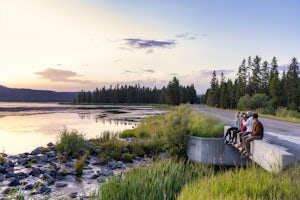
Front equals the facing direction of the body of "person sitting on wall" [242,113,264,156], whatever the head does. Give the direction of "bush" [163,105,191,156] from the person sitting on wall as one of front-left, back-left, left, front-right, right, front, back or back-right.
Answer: front-right

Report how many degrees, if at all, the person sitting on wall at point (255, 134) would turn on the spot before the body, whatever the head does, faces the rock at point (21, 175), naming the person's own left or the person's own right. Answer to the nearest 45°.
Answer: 0° — they already face it

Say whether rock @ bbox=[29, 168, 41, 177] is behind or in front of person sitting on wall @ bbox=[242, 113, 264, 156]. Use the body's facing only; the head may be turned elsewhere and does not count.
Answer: in front

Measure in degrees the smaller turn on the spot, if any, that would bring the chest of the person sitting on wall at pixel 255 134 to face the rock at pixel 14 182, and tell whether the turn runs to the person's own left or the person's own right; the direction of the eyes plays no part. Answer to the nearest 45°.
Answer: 0° — they already face it

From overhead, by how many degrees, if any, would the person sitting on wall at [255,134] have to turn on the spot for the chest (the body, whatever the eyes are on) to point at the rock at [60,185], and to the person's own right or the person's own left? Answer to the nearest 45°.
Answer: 0° — they already face it

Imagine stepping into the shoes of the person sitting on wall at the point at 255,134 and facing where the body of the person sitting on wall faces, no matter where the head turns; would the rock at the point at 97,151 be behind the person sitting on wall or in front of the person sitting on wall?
in front

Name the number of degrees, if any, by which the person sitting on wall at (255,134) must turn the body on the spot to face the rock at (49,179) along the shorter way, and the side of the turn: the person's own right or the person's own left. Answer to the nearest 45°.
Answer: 0° — they already face it

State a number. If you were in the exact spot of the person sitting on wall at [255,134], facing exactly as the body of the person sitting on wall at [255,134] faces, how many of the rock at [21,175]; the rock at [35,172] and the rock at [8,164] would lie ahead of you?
3

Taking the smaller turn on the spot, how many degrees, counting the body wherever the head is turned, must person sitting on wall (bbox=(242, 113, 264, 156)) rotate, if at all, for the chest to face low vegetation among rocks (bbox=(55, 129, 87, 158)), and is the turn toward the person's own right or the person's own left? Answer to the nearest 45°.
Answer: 0° — they already face it

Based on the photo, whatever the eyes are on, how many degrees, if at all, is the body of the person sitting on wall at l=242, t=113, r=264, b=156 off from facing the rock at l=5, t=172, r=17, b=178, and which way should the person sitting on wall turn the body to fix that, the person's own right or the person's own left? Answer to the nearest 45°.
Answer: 0° — they already face it

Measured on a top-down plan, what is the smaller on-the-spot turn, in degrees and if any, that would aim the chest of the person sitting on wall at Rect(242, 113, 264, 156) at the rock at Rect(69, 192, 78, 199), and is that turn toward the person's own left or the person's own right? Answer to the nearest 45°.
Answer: approximately 45° to the person's own left

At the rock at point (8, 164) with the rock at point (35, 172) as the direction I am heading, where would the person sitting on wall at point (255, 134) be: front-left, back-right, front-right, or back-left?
front-left

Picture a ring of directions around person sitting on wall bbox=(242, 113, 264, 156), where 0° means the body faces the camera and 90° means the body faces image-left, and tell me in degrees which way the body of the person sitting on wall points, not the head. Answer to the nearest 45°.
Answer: approximately 90°
